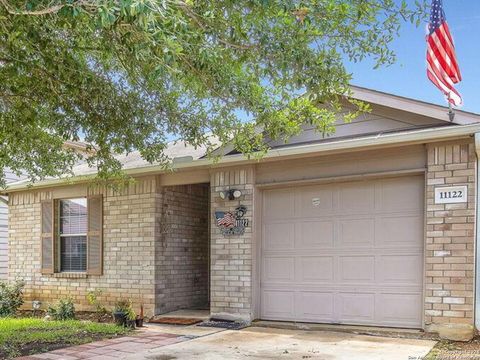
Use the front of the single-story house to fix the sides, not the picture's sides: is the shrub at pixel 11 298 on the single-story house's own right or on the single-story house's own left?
on the single-story house's own right

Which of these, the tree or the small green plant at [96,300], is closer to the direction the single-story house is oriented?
the tree

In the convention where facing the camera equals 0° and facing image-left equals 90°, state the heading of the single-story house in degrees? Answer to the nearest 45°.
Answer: approximately 45°
